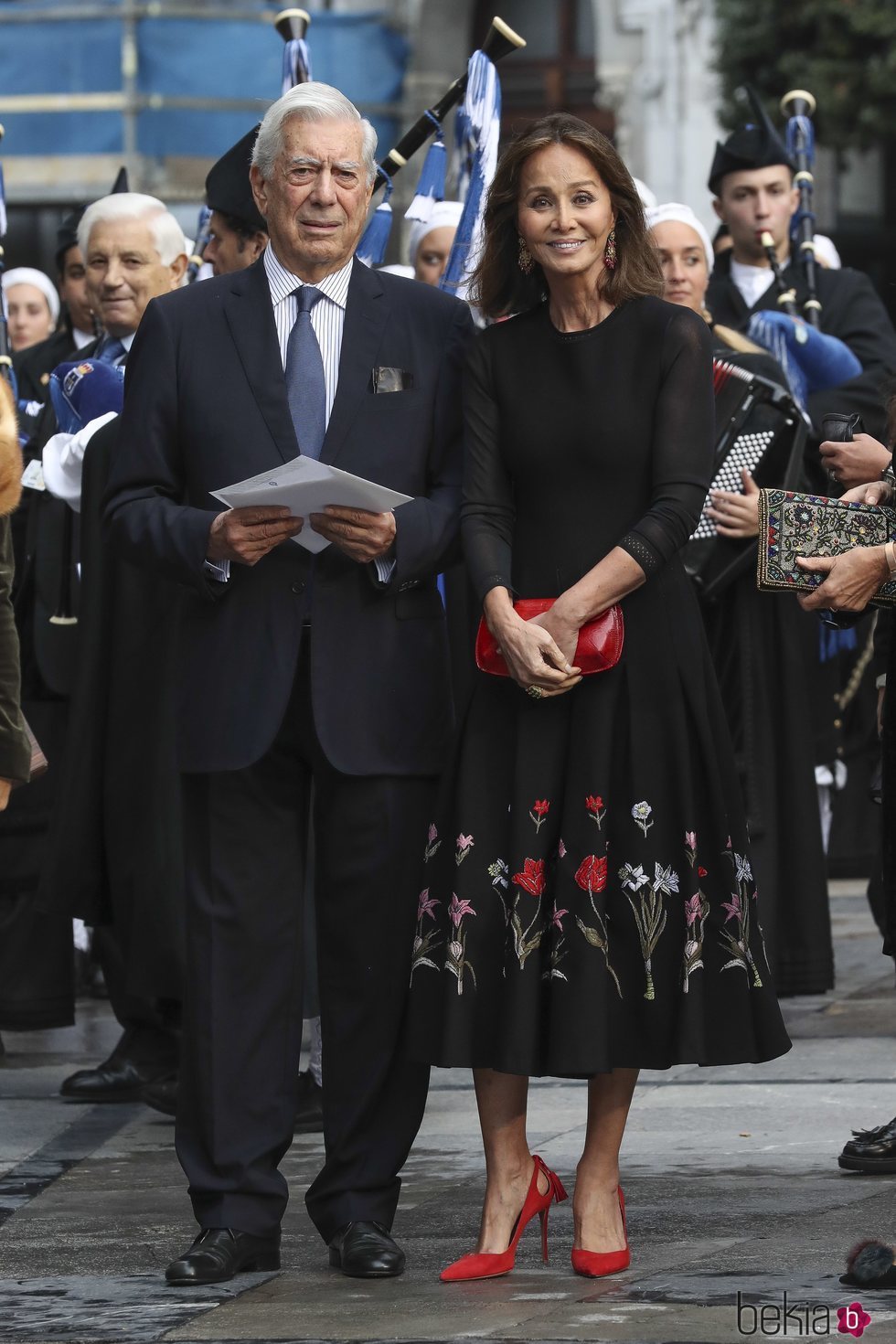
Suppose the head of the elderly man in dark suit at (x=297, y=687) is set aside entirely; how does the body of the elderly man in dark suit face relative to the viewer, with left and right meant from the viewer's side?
facing the viewer

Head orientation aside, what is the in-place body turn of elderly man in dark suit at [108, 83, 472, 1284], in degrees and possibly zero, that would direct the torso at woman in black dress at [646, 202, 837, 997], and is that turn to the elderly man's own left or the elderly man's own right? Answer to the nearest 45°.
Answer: approximately 135° to the elderly man's own left

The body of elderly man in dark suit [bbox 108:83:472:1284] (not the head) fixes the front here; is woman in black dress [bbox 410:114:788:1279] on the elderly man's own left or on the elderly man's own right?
on the elderly man's own left

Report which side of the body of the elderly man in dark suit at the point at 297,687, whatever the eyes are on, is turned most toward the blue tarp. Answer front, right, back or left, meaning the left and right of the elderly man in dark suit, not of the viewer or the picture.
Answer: back
